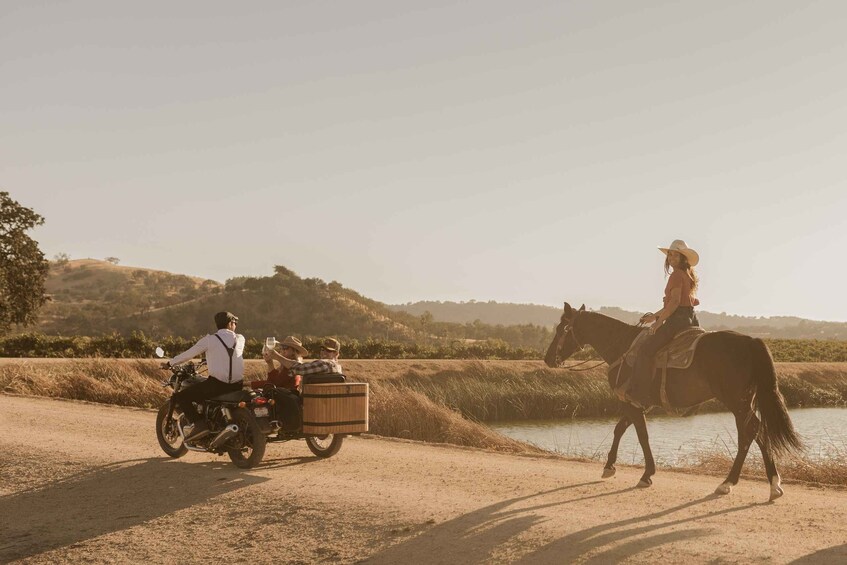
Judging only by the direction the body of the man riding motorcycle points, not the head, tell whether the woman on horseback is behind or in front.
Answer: behind

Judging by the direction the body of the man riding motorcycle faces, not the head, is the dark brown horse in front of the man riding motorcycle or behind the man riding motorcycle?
behind

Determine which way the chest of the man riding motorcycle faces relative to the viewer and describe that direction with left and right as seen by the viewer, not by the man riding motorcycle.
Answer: facing away from the viewer and to the left of the viewer

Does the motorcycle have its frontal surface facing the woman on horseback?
no

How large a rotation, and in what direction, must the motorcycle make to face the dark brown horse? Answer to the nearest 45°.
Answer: approximately 180°

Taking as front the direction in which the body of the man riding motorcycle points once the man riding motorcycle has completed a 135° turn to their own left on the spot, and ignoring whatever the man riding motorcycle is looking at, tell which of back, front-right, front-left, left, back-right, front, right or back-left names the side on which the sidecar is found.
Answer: left

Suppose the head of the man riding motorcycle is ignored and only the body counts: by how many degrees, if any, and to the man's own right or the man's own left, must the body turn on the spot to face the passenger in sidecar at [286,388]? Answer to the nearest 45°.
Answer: approximately 135° to the man's own right

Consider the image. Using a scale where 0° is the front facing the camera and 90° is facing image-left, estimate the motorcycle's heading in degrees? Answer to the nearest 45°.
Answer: approximately 135°
